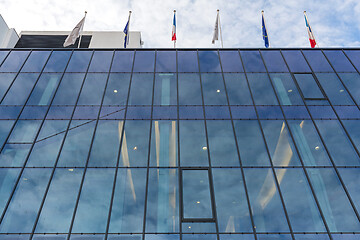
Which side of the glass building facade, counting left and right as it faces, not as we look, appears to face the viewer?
front
